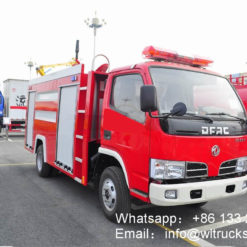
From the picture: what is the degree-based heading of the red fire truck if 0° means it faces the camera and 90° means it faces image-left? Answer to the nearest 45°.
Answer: approximately 315°

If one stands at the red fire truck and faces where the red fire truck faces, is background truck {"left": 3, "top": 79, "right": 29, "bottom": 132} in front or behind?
behind
